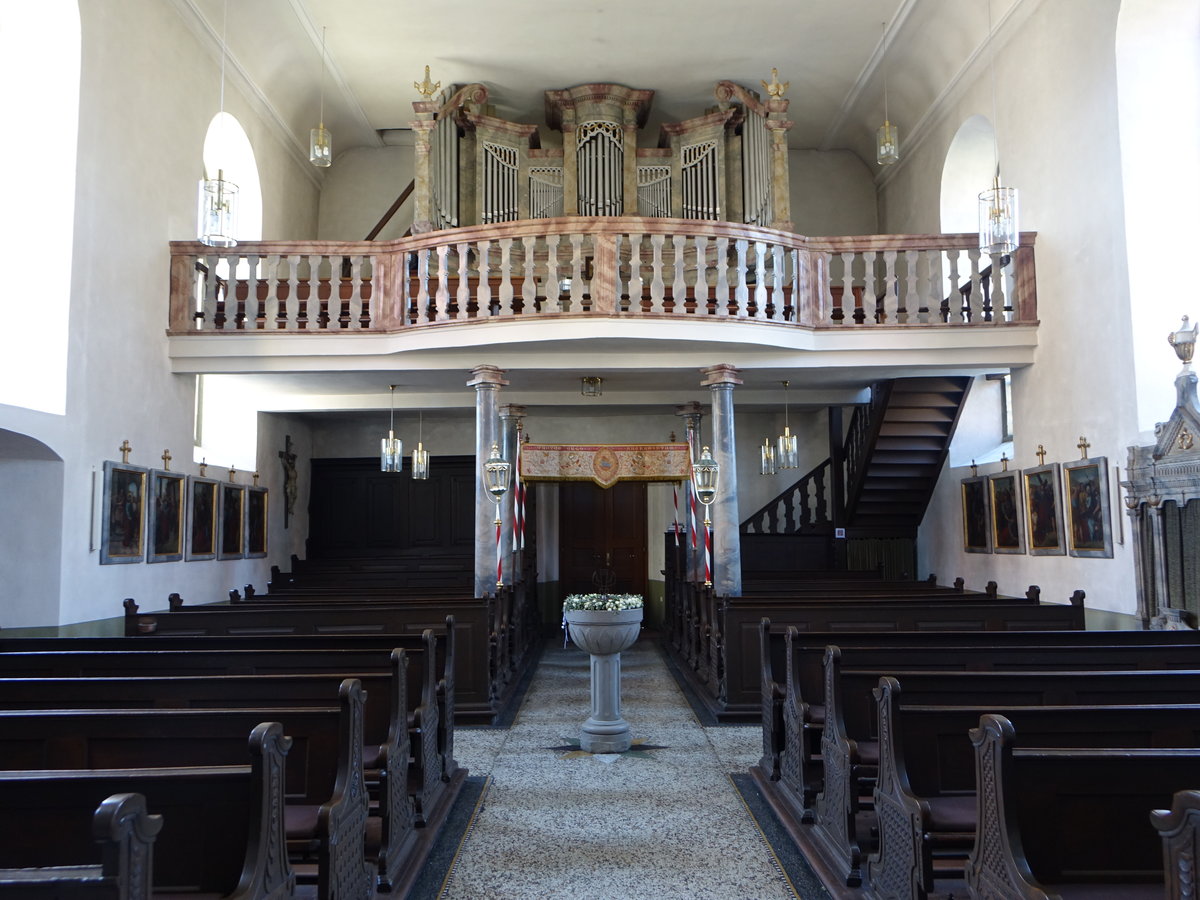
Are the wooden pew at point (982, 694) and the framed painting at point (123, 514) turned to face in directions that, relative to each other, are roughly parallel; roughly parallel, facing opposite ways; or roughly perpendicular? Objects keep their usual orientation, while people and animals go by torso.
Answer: roughly perpendicular

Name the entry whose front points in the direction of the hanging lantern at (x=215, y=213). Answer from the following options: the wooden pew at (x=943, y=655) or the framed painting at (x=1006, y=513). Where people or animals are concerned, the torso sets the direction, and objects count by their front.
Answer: the framed painting

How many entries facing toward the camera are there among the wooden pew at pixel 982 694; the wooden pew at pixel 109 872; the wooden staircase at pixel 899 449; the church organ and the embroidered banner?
4

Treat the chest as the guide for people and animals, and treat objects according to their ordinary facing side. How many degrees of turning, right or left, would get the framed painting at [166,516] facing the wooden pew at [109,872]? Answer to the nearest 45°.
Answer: approximately 45° to its right

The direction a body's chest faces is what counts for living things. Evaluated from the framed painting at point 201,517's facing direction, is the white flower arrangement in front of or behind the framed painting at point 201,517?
in front

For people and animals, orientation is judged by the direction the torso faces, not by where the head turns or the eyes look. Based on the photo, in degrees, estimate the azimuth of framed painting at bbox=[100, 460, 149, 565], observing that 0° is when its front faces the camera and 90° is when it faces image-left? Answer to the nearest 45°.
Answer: approximately 315°

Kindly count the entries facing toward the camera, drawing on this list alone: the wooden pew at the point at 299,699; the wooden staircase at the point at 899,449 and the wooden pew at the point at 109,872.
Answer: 2

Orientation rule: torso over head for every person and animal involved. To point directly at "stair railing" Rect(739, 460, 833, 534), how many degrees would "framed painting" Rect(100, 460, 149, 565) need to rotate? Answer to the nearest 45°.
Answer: approximately 45° to its left

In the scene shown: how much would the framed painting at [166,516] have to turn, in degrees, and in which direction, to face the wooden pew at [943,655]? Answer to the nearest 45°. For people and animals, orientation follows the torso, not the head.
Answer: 0° — it already faces it

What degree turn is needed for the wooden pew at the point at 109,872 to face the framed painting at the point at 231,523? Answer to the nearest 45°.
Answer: approximately 180°

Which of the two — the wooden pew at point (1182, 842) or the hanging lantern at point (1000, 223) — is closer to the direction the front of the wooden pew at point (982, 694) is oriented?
the wooden pew

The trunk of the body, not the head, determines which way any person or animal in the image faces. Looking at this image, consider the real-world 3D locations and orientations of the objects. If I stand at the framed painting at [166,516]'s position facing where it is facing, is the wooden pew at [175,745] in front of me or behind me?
in front
